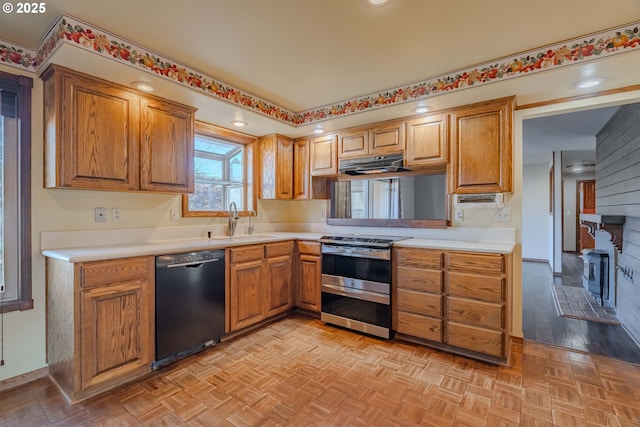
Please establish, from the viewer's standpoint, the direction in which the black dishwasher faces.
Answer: facing the viewer and to the right of the viewer

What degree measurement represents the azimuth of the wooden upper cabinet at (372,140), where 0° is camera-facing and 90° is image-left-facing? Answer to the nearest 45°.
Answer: approximately 45°

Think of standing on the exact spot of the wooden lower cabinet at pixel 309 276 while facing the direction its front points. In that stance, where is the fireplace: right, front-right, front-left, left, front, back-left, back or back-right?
back-left

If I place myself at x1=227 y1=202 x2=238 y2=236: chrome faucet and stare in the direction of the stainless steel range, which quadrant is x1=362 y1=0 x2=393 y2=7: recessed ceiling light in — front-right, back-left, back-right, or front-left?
front-right

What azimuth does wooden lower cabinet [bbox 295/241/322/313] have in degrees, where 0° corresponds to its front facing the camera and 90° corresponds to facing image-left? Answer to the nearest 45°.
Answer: approximately 45°

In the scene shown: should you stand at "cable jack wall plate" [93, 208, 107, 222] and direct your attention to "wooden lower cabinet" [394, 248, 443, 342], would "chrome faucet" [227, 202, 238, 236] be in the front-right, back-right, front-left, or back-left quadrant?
front-left

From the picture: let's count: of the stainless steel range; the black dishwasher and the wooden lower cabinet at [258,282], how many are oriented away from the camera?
0

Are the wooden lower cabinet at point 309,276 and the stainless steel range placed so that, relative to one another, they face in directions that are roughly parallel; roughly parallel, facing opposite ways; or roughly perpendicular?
roughly parallel
